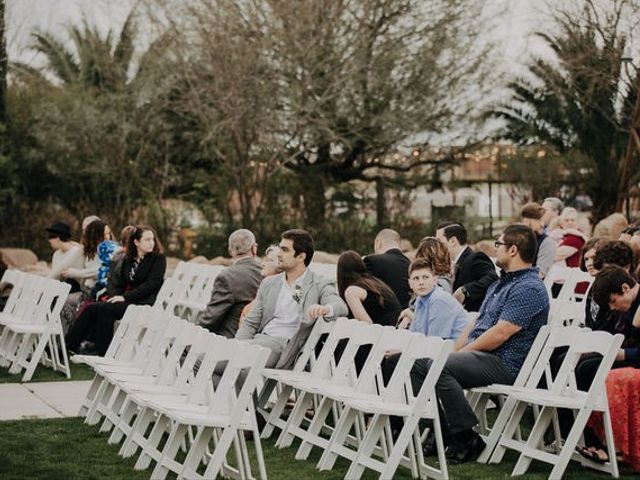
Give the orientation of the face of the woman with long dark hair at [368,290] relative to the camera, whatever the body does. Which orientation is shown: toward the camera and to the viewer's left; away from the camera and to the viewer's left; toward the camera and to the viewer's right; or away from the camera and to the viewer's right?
away from the camera and to the viewer's left

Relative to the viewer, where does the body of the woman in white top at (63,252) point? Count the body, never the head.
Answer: to the viewer's left

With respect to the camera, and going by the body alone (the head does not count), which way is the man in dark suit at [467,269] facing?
to the viewer's left

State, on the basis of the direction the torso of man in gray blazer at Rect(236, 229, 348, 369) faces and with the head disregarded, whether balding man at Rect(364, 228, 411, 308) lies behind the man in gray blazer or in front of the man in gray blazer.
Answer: behind

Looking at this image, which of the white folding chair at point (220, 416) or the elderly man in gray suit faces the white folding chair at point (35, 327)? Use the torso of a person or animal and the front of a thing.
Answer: the white folding chair at point (220, 416)

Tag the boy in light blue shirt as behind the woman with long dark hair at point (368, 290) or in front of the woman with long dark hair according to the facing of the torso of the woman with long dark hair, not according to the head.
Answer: behind
